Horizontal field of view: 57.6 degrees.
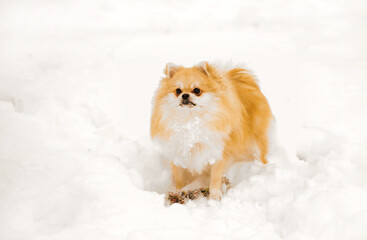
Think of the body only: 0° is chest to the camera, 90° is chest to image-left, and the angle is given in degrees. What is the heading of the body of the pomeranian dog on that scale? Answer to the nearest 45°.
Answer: approximately 45°
